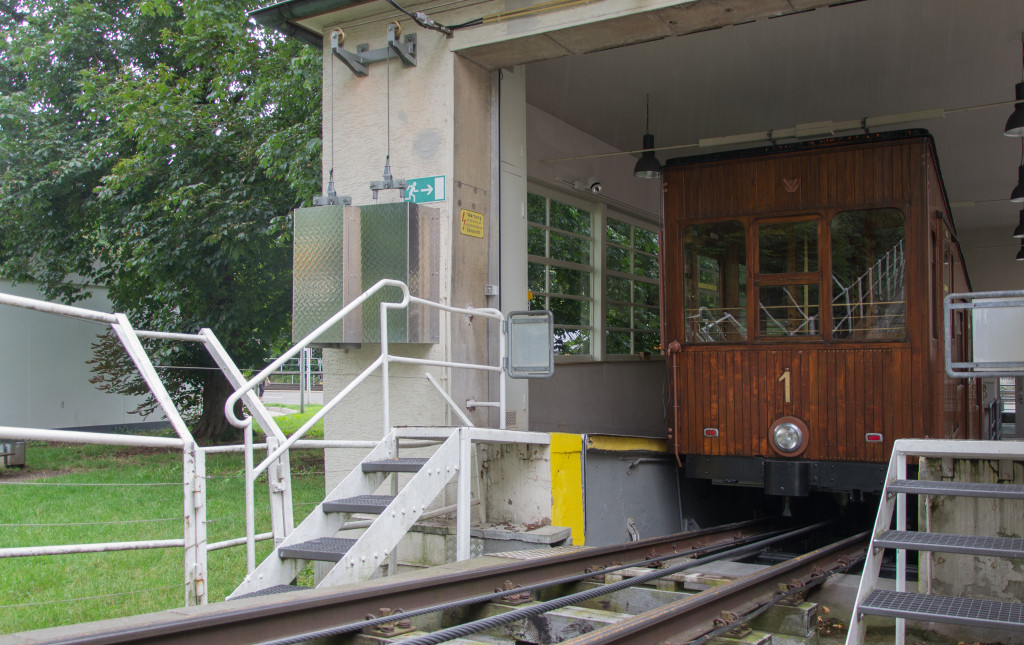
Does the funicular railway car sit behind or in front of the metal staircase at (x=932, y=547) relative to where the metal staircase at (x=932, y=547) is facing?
behind

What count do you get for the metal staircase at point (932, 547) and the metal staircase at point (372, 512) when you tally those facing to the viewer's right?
0

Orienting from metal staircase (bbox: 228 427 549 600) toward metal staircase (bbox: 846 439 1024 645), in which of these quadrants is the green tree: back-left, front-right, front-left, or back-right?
back-left

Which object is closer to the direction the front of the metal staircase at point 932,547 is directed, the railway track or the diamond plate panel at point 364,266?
the railway track

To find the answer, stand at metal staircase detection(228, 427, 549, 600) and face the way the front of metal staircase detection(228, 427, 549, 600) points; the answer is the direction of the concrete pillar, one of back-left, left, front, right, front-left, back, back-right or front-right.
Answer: back-right

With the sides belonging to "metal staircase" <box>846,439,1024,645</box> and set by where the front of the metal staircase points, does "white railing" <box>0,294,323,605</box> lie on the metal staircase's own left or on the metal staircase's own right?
on the metal staircase's own right

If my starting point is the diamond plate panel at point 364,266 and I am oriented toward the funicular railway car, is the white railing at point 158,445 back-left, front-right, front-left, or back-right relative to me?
back-right

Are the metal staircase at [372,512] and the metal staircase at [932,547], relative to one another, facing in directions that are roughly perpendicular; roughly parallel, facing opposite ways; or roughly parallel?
roughly parallel

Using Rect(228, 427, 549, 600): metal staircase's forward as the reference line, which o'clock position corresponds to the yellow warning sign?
The yellow warning sign is roughly at 5 o'clock from the metal staircase.

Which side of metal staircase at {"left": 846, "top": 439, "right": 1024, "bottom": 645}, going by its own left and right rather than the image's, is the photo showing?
front

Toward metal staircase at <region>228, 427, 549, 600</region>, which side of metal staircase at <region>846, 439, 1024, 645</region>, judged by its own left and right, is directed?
right
